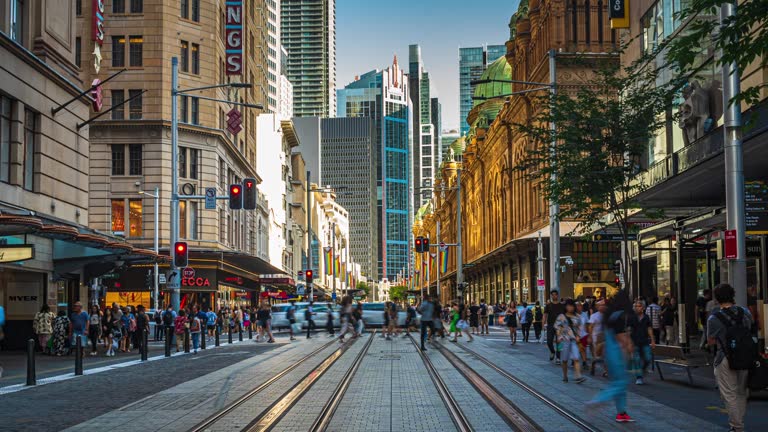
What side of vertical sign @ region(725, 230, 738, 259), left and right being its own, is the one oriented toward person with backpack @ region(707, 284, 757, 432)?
front

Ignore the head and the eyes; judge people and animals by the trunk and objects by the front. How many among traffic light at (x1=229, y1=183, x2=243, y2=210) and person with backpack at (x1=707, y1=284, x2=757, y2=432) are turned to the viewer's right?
0

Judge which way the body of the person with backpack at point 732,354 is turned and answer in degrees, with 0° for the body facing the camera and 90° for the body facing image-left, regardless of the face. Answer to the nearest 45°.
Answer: approximately 135°

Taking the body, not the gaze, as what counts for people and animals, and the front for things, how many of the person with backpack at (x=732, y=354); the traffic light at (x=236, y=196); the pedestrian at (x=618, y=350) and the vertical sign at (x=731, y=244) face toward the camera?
2

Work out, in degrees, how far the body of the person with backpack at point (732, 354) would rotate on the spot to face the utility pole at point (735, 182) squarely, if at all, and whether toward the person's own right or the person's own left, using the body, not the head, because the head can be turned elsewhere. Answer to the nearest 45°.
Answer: approximately 45° to the person's own right

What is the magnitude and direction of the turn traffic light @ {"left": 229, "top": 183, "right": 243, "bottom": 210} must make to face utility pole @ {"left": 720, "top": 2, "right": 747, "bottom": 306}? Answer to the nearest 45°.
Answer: approximately 45° to its left

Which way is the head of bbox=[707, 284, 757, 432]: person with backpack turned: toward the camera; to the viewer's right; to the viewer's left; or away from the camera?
away from the camera

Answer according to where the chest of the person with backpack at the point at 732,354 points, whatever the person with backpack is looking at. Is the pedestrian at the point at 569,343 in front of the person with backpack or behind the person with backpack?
in front

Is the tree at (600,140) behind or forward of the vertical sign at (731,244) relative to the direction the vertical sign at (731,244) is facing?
behind

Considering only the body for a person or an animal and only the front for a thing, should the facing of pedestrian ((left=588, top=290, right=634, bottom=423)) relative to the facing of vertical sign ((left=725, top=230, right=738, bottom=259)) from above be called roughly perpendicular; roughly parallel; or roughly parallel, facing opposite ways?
roughly perpendicular

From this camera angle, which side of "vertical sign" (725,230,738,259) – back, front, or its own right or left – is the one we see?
front

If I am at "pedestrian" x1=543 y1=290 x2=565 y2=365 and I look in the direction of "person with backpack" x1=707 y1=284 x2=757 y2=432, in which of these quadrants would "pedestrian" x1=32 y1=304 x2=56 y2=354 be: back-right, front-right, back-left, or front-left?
back-right

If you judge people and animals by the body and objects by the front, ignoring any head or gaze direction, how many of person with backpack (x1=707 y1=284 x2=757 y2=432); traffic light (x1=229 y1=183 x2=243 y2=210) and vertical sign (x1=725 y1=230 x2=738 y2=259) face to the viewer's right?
0

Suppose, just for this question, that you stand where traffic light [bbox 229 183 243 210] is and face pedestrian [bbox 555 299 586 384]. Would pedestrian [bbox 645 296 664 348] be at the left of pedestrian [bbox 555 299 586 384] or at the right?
left

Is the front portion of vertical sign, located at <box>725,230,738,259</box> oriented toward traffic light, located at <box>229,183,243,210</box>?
no
